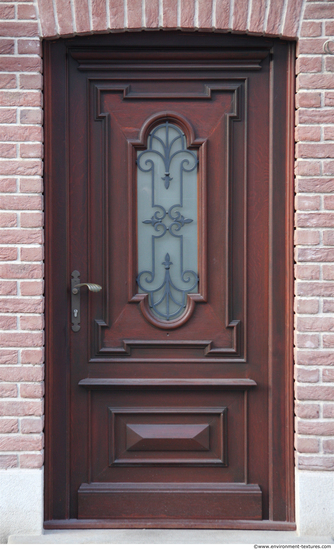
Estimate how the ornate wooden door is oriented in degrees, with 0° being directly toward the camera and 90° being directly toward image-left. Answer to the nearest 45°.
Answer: approximately 0°
